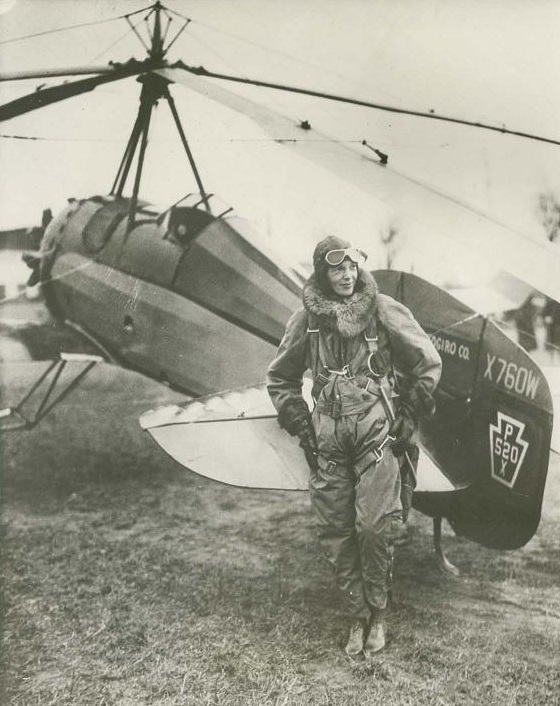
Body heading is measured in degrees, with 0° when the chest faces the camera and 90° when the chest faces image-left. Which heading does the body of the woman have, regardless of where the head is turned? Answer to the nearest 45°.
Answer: approximately 0°
